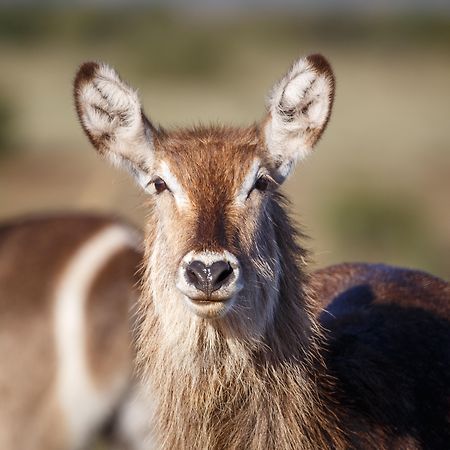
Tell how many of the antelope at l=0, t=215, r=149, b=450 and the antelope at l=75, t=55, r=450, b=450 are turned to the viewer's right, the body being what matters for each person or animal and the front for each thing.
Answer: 0

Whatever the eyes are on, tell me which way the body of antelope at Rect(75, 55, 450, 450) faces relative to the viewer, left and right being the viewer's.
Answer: facing the viewer and to the left of the viewer

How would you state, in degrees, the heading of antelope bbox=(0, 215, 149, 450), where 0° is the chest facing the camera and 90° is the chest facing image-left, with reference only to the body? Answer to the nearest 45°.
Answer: approximately 90°
